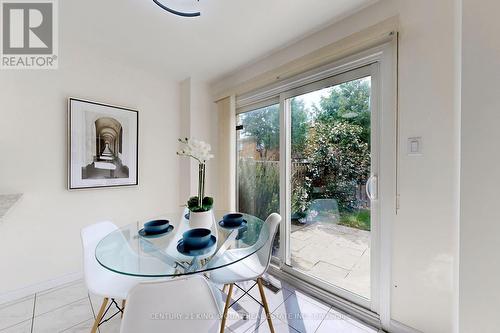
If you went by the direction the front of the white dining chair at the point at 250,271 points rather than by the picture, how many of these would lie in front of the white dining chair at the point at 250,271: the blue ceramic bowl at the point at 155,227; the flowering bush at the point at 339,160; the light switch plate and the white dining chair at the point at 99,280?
2

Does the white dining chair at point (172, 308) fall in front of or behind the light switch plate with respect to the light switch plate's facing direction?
in front

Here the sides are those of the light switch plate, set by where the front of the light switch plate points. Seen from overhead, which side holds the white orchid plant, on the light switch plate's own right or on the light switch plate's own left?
on the light switch plate's own right

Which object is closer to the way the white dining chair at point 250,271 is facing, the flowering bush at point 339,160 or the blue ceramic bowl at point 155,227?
the blue ceramic bowl

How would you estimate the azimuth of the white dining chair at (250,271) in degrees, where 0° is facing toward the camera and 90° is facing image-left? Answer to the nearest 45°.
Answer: approximately 90°

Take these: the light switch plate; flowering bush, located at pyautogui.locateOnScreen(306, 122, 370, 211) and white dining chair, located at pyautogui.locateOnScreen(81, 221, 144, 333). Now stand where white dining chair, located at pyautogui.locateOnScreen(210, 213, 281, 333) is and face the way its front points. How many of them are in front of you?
1

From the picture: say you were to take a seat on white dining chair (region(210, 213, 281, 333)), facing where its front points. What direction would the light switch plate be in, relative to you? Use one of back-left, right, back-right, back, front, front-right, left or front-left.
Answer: back

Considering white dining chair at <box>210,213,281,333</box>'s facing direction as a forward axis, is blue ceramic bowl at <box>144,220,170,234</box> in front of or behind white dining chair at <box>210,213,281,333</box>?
in front

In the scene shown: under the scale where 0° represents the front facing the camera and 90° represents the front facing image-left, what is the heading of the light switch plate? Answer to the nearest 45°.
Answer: approximately 0°

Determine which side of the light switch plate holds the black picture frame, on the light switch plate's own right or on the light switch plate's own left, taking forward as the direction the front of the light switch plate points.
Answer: on the light switch plate's own right
